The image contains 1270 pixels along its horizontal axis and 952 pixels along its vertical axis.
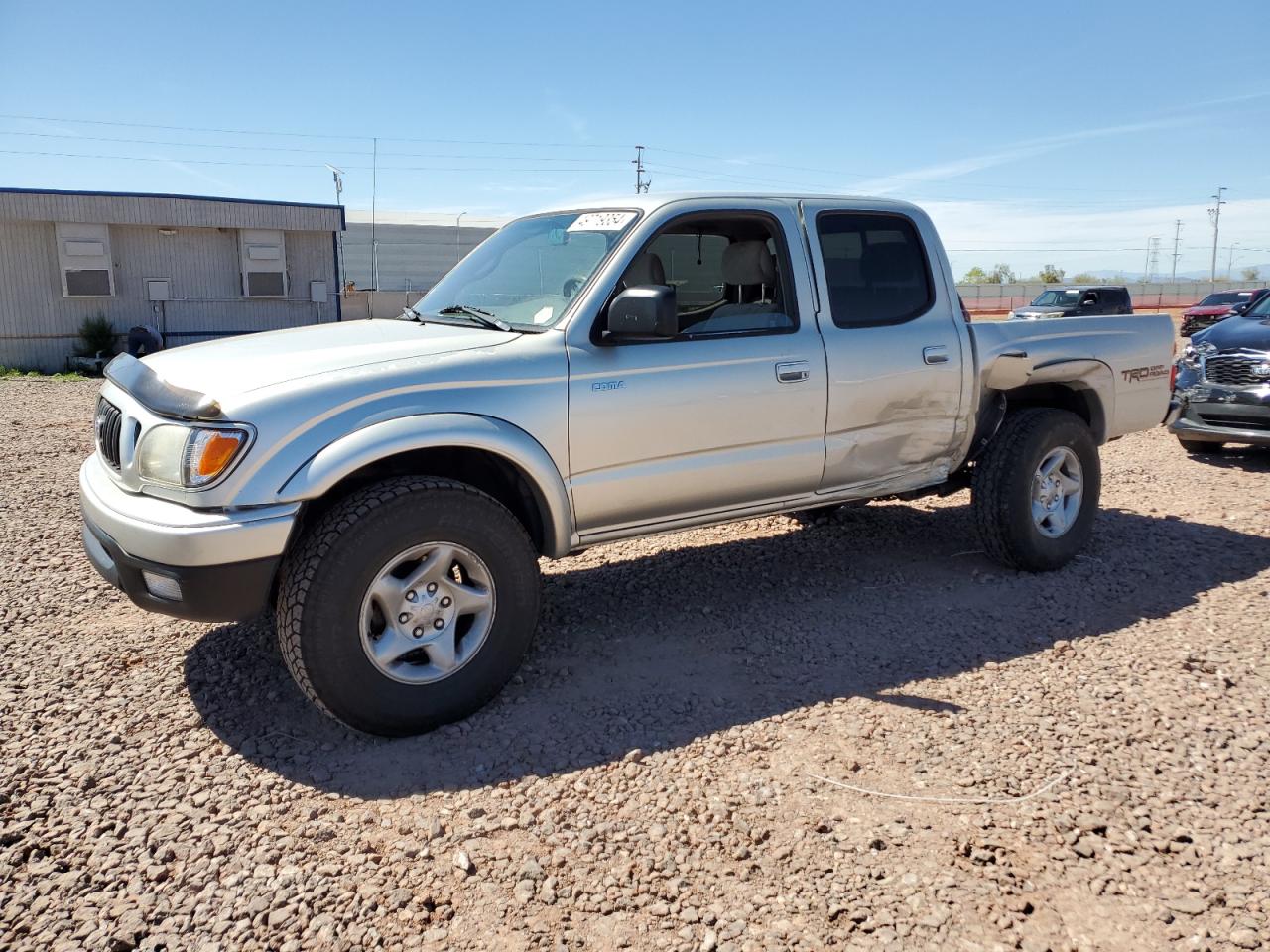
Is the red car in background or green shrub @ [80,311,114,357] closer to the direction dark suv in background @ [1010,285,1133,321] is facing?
the green shrub

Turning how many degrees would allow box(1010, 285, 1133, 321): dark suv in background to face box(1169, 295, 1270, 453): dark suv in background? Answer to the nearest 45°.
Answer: approximately 45° to its left

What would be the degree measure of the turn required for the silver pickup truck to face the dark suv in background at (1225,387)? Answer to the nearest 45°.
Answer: approximately 180°

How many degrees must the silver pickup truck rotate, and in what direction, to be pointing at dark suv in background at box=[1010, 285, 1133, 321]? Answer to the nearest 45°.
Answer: approximately 180°

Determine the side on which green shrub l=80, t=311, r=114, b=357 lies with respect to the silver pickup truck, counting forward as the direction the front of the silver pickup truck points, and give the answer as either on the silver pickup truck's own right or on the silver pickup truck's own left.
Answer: on the silver pickup truck's own right

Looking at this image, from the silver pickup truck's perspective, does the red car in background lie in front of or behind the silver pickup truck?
behind
